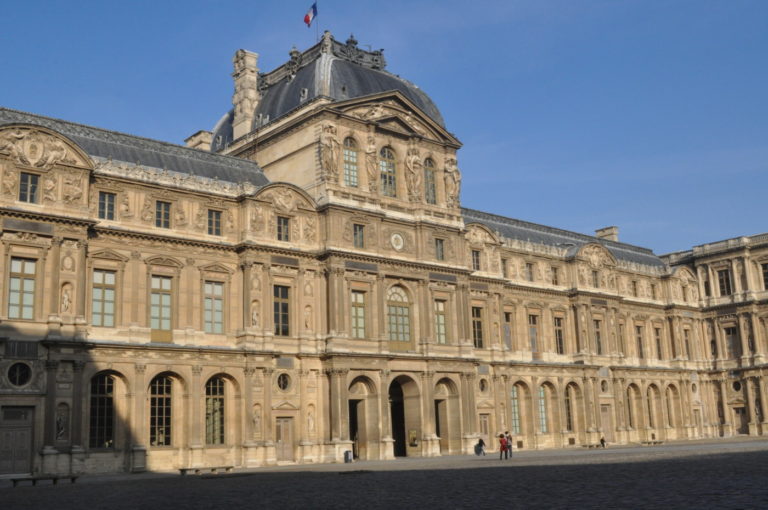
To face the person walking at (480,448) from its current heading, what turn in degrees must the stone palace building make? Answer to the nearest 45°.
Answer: approximately 90° to its left
